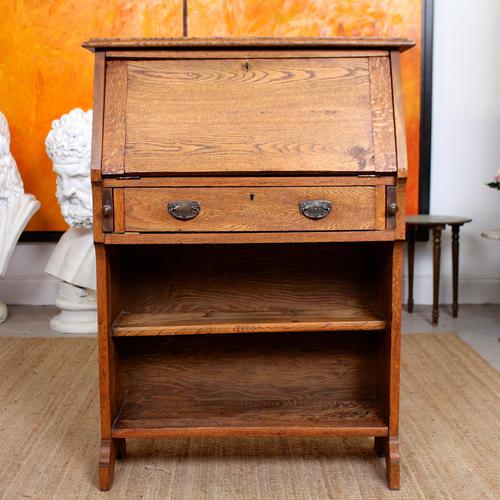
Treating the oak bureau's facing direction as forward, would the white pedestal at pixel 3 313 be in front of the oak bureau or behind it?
behind

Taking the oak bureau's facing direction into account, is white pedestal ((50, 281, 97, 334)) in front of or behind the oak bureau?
behind

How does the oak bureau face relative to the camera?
toward the camera
